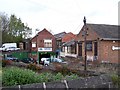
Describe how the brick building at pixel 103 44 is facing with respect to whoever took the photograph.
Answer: facing the viewer and to the left of the viewer

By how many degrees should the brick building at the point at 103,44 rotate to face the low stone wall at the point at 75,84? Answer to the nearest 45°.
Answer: approximately 45° to its left

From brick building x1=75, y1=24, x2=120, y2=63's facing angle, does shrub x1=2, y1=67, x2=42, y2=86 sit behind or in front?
in front
